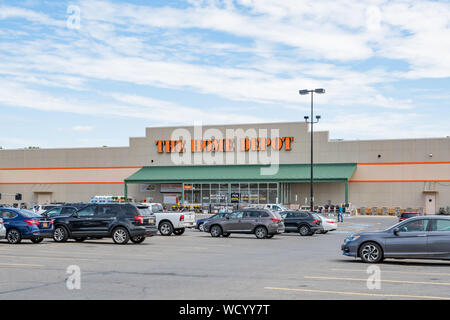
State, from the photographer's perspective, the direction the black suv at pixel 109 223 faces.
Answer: facing away from the viewer and to the left of the viewer

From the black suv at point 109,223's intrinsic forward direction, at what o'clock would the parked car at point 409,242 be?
The parked car is roughly at 6 o'clock from the black suv.

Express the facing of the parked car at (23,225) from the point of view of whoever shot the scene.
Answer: facing away from the viewer and to the left of the viewer

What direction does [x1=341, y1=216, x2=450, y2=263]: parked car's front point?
to the viewer's left

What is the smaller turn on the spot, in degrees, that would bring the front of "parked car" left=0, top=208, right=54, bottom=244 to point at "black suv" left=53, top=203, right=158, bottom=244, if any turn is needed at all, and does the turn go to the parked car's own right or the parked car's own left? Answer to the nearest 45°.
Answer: approximately 135° to the parked car's own right

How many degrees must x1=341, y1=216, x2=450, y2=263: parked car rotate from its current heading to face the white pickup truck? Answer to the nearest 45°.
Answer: approximately 45° to its right

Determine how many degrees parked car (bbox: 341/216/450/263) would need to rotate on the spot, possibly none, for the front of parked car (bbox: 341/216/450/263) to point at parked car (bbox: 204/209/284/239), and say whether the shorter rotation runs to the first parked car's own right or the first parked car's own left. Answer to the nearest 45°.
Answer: approximately 45° to the first parked car's own right
